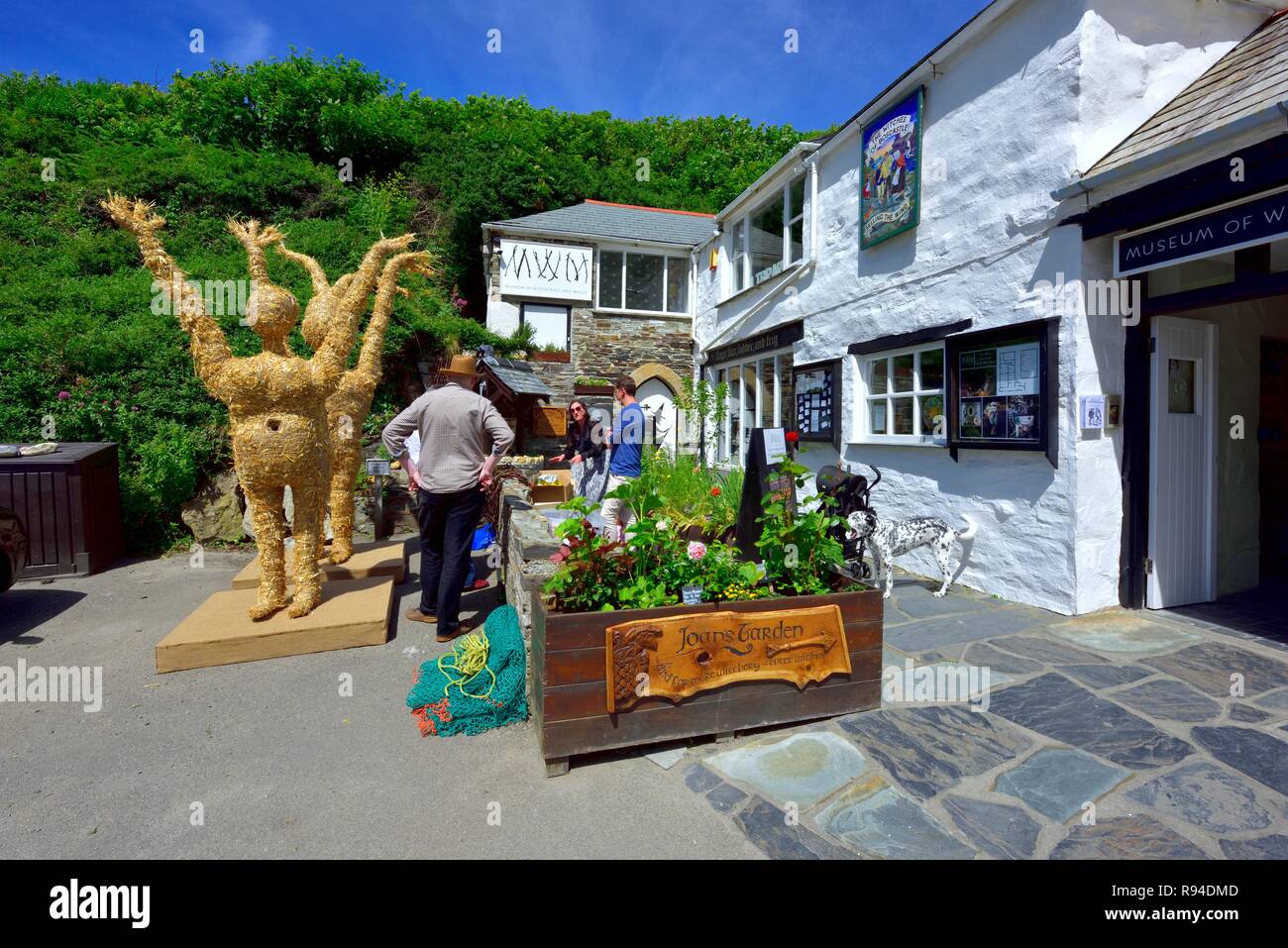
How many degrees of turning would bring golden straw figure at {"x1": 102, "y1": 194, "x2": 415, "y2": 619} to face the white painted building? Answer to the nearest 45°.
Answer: approximately 90° to its left

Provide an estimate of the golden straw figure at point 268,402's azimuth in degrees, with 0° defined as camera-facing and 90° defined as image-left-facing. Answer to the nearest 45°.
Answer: approximately 0°

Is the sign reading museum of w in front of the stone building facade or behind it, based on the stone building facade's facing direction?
in front

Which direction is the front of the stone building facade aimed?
toward the camera

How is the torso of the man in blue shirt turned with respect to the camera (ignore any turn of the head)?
to the viewer's left

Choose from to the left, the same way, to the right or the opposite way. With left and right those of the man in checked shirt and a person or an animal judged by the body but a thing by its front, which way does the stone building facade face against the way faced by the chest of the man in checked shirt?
the opposite way

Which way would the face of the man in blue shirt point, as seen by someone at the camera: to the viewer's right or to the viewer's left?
to the viewer's left

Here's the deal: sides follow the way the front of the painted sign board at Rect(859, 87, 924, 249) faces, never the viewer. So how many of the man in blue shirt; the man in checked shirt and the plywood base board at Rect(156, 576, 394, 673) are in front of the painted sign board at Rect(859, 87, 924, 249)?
3

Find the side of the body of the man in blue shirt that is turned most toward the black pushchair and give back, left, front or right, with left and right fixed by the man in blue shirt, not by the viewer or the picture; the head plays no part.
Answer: back

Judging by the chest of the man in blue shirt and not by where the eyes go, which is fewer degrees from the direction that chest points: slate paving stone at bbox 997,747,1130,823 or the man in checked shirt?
the man in checked shirt

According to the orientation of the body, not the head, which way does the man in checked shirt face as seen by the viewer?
away from the camera

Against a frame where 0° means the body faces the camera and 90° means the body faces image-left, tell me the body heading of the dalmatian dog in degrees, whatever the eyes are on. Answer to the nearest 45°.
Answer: approximately 90°
